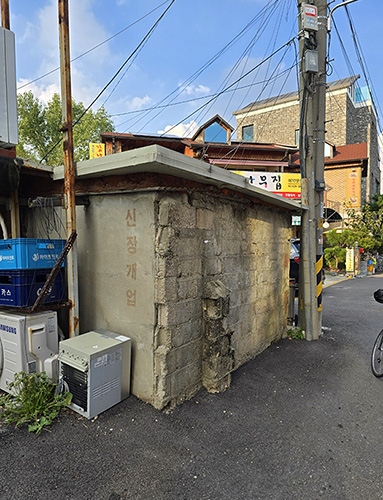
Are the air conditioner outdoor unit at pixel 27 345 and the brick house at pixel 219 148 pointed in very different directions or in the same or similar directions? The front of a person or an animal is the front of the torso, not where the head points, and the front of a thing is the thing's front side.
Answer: same or similar directions

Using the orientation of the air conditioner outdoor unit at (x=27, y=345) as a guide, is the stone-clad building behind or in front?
behind

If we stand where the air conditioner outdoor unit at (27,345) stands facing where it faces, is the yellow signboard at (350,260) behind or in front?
behind

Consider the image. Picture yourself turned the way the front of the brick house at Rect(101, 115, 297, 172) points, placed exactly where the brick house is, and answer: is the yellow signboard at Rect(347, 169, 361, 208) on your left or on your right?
on your left

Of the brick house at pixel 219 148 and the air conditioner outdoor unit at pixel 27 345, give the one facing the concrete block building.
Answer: the brick house

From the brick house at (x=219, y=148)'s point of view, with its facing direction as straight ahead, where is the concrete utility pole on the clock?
The concrete utility pole is roughly at 12 o'clock from the brick house.

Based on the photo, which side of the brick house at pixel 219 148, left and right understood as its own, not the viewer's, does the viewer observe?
front

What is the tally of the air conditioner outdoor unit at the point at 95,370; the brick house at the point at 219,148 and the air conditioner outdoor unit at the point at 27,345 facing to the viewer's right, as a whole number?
0

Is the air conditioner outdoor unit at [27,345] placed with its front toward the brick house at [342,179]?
no

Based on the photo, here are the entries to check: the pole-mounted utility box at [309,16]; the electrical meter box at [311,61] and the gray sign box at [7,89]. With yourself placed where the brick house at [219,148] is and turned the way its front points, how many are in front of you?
3
